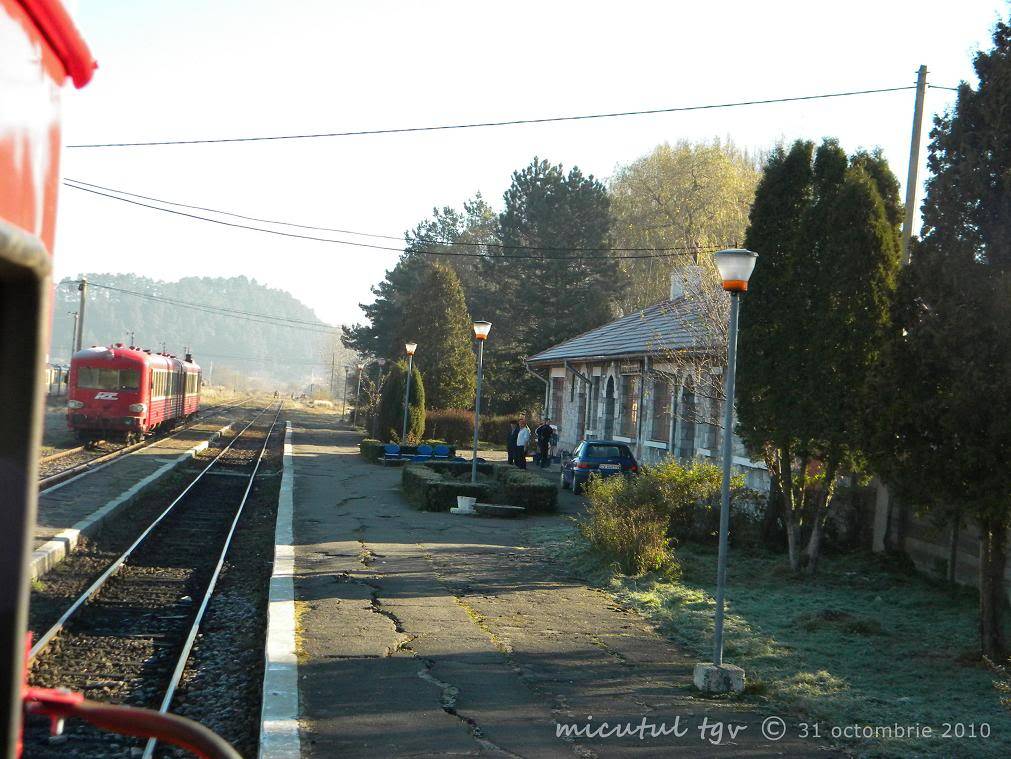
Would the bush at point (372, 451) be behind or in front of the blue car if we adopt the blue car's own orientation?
in front

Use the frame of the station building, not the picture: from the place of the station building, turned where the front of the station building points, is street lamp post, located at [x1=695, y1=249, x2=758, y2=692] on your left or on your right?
on your left

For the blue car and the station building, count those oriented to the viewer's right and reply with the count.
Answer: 0

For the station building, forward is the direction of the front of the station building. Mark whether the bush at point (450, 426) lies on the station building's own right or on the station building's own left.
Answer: on the station building's own right

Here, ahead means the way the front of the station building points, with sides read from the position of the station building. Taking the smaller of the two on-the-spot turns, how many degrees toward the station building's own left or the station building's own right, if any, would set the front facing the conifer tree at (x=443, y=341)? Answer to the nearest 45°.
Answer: approximately 90° to the station building's own right

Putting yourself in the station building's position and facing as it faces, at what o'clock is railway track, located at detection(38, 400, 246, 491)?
The railway track is roughly at 1 o'clock from the station building.

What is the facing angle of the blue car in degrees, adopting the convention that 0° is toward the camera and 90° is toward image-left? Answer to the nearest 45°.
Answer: approximately 135°

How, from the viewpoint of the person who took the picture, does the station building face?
facing the viewer and to the left of the viewer

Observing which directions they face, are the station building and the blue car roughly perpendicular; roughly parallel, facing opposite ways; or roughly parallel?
roughly perpendicular

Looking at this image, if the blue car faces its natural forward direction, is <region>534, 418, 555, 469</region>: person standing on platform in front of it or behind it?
in front
